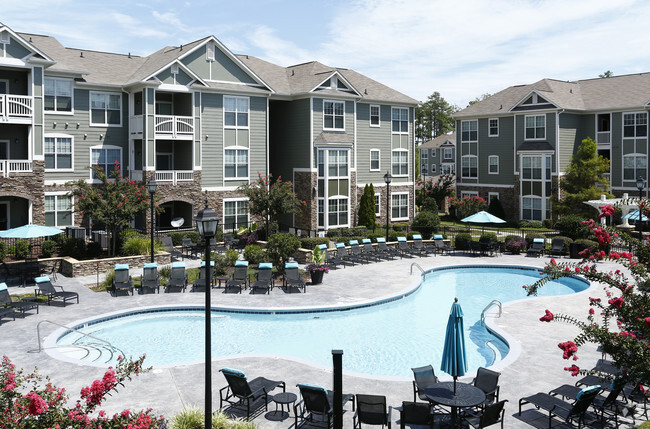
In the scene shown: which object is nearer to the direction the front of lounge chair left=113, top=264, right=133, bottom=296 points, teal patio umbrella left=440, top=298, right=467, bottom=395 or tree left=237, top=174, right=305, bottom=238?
the teal patio umbrella

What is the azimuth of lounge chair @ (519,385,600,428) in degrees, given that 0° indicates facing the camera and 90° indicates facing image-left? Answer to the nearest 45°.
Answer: approximately 135°

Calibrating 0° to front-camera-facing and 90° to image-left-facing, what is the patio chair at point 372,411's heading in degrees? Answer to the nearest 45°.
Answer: approximately 180°

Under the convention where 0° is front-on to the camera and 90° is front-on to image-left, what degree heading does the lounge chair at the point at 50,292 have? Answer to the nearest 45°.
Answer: approximately 315°

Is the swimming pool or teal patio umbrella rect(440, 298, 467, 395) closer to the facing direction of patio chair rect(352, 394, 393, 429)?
the swimming pool

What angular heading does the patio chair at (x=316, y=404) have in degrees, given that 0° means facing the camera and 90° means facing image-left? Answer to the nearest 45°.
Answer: approximately 225°

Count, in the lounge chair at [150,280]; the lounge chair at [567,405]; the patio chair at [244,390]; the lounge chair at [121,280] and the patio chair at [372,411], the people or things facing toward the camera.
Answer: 2

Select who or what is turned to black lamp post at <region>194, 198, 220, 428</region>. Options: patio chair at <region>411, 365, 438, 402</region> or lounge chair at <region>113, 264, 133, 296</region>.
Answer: the lounge chair

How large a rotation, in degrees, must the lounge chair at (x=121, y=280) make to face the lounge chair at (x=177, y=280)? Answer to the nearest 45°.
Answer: approximately 90° to its left

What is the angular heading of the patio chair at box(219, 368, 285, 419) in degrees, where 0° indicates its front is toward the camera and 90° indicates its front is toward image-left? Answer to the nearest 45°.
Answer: approximately 225°
